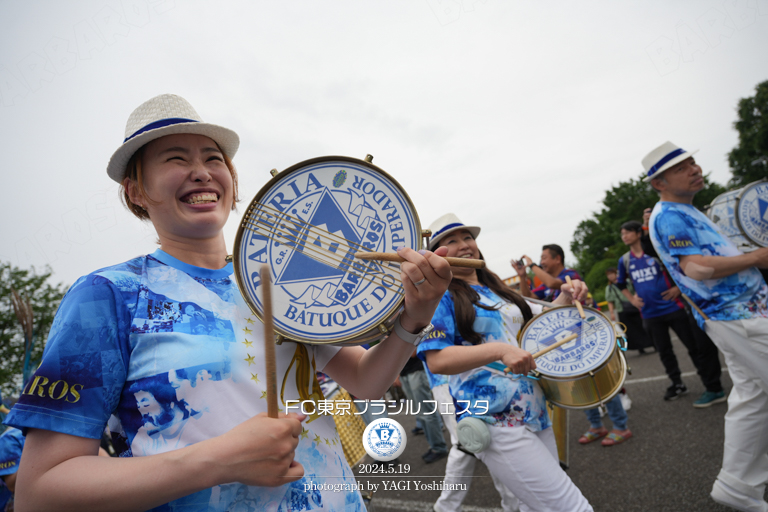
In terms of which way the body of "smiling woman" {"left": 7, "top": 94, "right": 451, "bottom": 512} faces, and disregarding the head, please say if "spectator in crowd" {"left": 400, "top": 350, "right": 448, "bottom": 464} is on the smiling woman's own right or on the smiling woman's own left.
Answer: on the smiling woman's own left

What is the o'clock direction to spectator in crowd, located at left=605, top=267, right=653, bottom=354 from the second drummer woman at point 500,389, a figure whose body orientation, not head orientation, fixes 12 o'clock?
The spectator in crowd is roughly at 8 o'clock from the second drummer woman.

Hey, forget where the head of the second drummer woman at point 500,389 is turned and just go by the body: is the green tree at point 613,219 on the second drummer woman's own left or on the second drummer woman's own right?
on the second drummer woman's own left

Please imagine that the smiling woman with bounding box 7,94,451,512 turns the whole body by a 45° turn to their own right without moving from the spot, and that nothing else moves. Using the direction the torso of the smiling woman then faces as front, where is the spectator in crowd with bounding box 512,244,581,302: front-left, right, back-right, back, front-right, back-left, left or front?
back-left

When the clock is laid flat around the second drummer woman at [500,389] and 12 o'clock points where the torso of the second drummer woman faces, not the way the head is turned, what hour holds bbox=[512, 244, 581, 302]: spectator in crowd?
The spectator in crowd is roughly at 8 o'clock from the second drummer woman.

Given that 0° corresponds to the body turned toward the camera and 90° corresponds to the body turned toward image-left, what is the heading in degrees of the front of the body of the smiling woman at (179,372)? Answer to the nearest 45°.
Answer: approximately 315°

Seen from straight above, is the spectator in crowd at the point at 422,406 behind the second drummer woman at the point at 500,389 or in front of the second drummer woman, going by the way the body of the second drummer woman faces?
behind

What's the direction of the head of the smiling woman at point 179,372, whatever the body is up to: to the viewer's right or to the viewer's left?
to the viewer's right

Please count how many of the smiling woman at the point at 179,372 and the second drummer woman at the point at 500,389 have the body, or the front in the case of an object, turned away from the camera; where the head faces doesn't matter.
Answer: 0

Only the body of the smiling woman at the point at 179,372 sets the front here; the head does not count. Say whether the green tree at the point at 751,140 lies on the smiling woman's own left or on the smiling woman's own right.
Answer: on the smiling woman's own left
